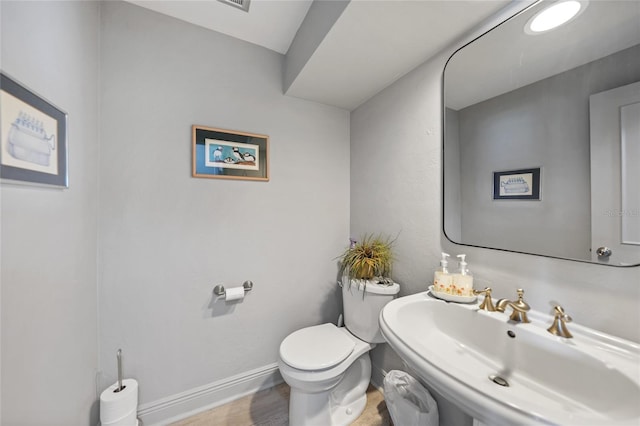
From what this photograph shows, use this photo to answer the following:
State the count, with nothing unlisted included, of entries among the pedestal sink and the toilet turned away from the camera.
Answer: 0

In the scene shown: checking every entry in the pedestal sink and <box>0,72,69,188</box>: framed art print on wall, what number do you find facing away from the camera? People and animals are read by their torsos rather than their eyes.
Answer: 0

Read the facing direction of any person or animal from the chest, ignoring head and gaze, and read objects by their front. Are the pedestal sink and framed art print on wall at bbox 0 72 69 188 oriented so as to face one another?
yes

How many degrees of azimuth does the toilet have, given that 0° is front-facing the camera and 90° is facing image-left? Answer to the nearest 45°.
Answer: approximately 45°

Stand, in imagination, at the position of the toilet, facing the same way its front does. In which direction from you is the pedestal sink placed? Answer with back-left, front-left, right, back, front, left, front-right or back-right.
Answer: left

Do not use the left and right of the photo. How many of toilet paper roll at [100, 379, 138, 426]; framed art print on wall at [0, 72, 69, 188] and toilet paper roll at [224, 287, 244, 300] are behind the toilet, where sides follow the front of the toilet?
0

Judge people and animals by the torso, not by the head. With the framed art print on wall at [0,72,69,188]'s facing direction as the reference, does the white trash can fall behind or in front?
in front

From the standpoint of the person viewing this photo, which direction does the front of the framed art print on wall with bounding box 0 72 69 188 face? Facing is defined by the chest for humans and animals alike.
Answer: facing the viewer and to the right of the viewer

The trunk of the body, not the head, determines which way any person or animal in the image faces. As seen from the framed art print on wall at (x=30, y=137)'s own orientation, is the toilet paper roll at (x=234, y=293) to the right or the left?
on its left

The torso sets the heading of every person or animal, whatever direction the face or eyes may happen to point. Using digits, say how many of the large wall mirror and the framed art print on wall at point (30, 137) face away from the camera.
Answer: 0

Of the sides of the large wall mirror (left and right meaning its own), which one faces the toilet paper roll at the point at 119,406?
front

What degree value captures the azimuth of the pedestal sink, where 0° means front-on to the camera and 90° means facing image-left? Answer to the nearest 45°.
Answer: approximately 45°

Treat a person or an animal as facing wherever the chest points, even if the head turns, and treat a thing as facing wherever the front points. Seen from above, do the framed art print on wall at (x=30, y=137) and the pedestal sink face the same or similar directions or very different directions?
very different directions

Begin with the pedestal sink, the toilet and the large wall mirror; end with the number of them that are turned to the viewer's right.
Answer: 0

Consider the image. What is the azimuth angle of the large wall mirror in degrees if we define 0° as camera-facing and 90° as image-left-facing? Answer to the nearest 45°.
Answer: approximately 45°
